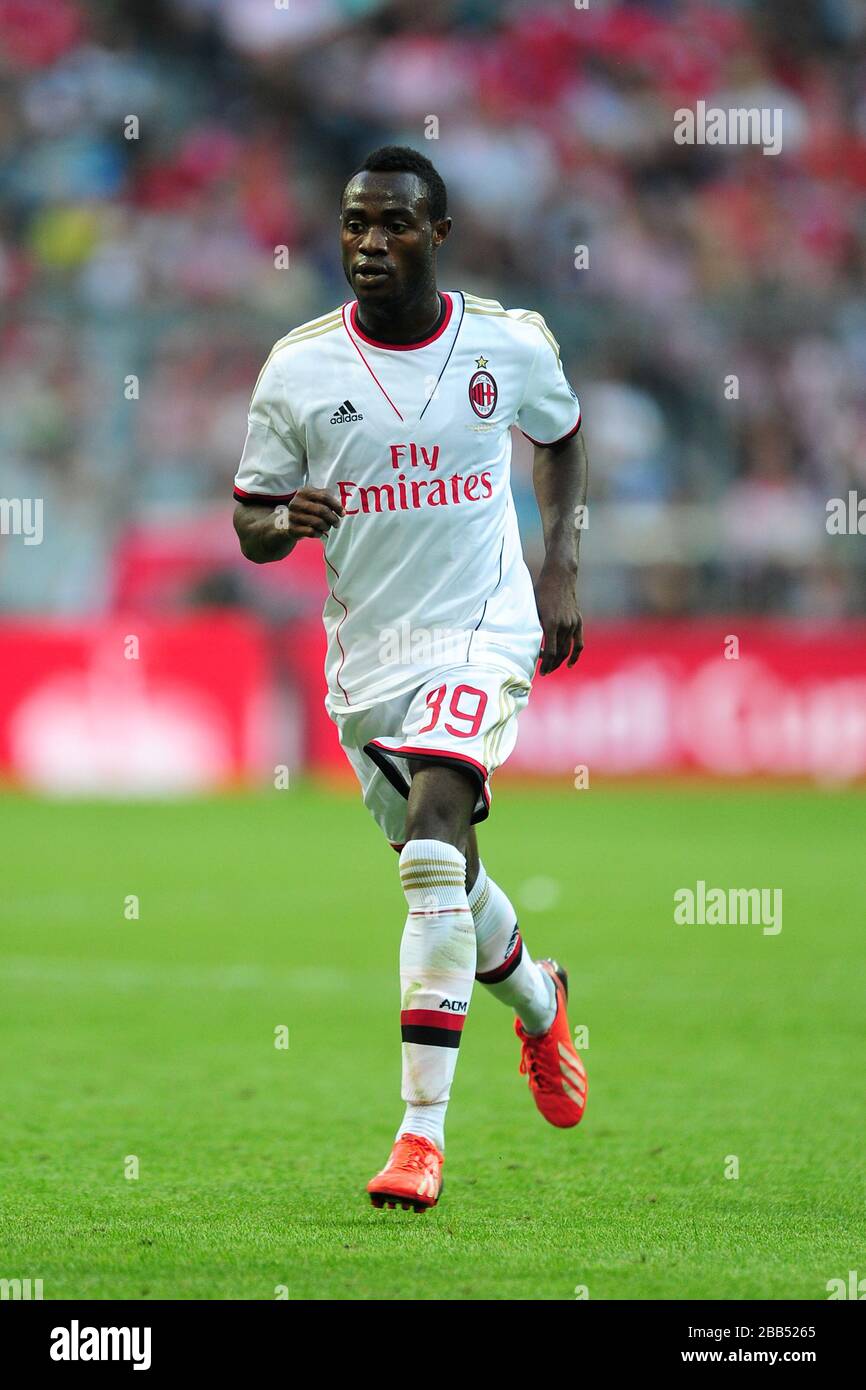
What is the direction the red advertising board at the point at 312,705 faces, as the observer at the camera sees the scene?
facing the viewer

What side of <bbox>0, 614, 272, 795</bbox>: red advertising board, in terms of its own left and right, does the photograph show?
front

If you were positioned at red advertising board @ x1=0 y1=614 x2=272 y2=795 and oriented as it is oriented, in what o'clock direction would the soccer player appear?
The soccer player is roughly at 12 o'clock from the red advertising board.

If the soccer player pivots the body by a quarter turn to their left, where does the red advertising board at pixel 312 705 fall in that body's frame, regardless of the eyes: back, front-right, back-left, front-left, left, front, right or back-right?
left

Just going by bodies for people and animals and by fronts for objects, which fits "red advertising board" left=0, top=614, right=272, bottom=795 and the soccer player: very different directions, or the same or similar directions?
same or similar directions

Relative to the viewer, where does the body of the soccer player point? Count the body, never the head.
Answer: toward the camera

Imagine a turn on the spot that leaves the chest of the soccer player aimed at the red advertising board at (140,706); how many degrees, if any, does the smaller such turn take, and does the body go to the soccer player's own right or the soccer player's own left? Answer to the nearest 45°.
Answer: approximately 180°
